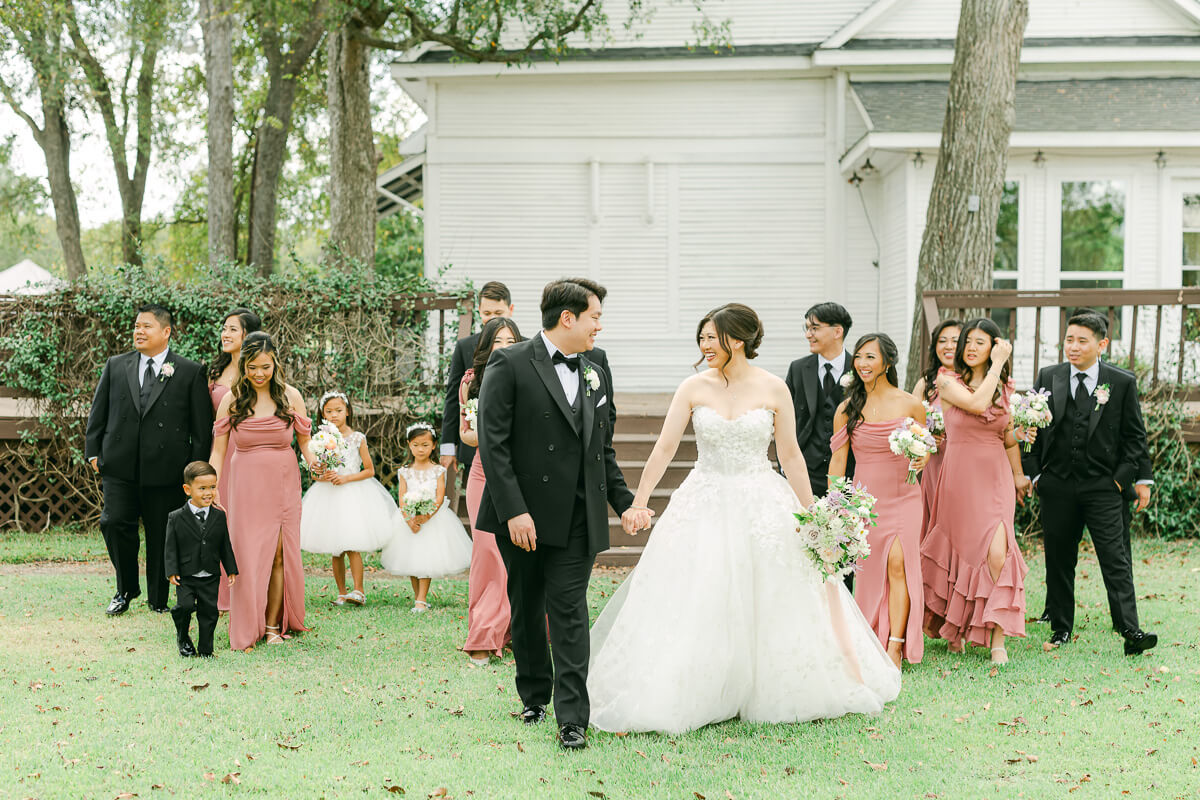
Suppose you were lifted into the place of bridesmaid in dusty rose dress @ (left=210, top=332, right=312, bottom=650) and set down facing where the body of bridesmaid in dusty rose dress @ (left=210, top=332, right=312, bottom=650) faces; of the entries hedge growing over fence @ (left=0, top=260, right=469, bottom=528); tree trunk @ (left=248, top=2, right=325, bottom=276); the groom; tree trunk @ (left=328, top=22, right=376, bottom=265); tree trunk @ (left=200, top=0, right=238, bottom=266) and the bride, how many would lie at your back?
4

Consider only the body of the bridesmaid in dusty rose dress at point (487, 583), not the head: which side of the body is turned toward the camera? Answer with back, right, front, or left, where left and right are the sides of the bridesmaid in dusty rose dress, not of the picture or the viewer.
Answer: front

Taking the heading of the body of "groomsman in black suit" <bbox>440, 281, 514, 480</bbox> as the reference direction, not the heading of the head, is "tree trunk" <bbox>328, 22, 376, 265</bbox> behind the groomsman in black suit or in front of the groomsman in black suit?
behind

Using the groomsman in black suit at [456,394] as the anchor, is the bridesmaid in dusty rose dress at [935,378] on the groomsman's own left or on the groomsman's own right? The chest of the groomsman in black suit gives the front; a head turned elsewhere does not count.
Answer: on the groomsman's own left

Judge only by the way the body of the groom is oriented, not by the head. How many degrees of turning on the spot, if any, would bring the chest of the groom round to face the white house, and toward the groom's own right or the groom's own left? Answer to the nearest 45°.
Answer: approximately 135° to the groom's own left

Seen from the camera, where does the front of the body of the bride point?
toward the camera

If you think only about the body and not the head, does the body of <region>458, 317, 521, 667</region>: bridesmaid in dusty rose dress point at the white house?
no

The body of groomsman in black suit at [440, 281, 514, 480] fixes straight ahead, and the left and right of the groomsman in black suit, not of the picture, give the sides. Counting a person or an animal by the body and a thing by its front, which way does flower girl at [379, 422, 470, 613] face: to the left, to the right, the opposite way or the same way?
the same way

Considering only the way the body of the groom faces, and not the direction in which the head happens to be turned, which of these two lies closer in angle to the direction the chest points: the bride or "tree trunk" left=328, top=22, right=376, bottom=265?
the bride

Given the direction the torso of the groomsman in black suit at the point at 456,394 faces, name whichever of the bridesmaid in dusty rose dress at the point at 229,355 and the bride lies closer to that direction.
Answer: the bride

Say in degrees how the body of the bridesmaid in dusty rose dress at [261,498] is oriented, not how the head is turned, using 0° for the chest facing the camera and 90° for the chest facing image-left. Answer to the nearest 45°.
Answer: approximately 0°

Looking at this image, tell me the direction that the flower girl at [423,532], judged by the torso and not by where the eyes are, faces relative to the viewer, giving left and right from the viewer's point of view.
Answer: facing the viewer

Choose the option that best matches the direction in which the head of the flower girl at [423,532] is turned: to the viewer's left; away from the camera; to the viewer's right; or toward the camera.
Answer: toward the camera

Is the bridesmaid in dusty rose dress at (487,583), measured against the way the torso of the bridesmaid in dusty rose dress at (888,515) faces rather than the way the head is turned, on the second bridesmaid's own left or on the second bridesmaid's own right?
on the second bridesmaid's own right

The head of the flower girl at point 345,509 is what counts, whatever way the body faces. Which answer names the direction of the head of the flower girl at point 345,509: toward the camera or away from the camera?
toward the camera

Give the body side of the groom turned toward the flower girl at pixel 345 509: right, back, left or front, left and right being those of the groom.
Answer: back
